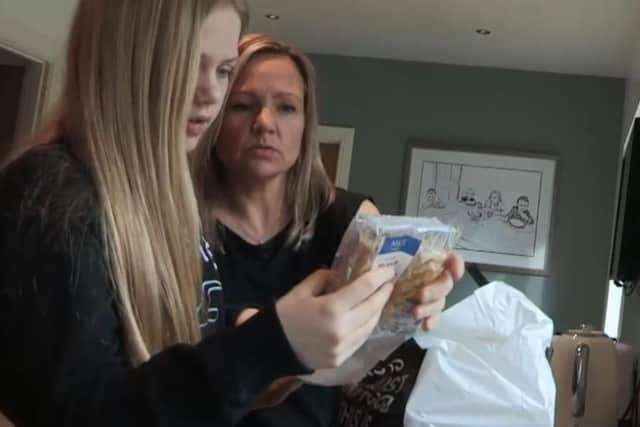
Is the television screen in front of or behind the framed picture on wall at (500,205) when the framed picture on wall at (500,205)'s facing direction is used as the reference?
in front

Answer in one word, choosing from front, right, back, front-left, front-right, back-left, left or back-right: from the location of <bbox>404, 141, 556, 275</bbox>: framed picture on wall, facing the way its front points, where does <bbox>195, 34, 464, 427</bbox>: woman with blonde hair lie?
front

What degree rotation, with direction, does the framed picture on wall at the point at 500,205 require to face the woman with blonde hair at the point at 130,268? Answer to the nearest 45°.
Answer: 0° — it already faces them

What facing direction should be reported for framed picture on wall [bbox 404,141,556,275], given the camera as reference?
facing the viewer

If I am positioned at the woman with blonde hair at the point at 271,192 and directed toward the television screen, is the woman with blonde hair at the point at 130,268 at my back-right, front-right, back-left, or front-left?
back-right

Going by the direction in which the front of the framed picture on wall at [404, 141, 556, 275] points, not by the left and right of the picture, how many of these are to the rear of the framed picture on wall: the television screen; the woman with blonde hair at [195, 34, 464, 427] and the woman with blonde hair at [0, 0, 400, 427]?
0
